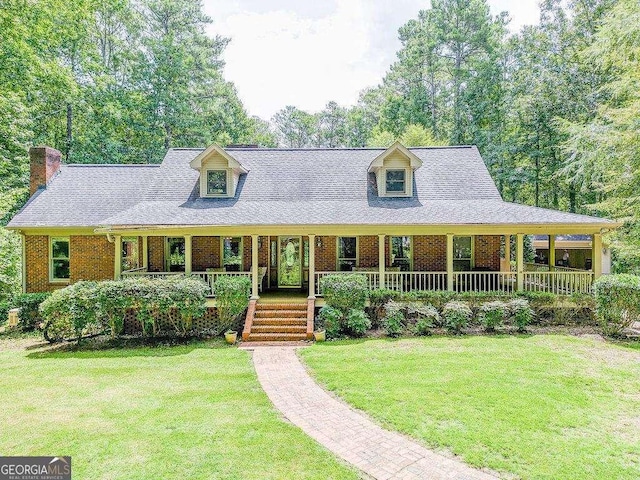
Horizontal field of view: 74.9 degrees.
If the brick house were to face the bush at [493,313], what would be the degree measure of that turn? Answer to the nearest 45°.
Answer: approximately 45° to its left

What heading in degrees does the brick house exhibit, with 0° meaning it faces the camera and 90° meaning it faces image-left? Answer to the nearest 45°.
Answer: approximately 0°

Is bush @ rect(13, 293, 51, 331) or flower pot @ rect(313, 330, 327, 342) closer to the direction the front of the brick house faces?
the flower pot

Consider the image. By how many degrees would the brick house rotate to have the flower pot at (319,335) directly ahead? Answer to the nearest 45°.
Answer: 0° — it already faces it

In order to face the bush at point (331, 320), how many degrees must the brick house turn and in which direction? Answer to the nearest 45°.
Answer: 0° — it already faces it

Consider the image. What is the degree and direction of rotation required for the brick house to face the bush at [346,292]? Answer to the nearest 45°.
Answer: approximately 45° to its left

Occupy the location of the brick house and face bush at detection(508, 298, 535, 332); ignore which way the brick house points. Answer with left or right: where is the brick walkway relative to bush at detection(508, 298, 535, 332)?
right

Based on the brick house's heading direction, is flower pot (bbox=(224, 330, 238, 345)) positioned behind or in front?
in front

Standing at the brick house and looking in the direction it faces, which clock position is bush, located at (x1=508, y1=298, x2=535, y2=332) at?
The bush is roughly at 10 o'clock from the brick house.

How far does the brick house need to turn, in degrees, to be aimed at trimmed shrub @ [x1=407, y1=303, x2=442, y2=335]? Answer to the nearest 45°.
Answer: approximately 45° to its left

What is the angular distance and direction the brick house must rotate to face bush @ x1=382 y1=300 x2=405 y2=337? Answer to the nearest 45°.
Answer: approximately 45° to its left

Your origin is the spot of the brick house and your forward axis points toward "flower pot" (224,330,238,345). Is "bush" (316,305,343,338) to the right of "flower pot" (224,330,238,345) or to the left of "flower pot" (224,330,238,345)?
left

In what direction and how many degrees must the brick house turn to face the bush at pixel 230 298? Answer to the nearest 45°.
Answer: approximately 45° to its right
